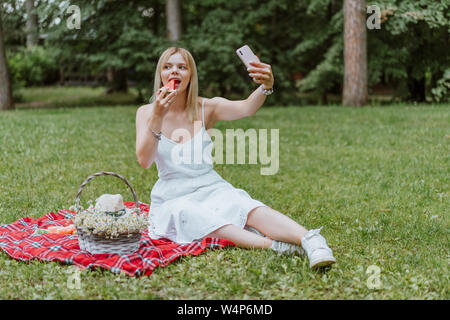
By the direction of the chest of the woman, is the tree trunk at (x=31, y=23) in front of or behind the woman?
behind

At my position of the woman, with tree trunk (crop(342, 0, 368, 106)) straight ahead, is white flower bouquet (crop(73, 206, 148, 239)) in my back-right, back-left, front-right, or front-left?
back-left

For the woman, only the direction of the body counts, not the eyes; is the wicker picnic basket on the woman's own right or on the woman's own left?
on the woman's own right

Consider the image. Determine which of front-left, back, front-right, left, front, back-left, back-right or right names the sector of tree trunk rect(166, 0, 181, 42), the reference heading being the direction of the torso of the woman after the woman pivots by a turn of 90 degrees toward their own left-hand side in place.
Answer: front-left

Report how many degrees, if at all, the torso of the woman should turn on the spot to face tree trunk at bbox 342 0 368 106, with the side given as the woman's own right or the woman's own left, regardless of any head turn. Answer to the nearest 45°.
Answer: approximately 135° to the woman's own left

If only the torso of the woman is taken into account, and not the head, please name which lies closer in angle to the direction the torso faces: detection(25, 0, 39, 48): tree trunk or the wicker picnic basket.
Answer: the wicker picnic basket

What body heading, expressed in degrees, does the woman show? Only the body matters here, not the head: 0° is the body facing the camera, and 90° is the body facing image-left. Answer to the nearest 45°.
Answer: approximately 315°
